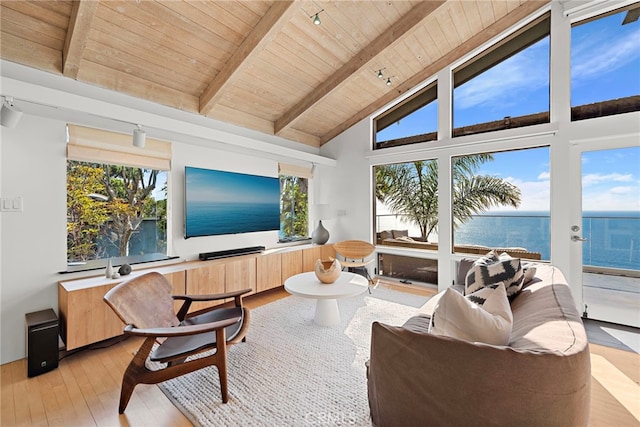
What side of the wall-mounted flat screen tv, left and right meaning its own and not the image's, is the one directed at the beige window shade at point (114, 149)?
right

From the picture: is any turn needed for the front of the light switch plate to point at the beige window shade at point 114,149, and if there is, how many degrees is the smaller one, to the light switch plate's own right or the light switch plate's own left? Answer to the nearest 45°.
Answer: approximately 90° to the light switch plate's own left

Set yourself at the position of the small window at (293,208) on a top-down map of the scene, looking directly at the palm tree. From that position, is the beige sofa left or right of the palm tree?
right

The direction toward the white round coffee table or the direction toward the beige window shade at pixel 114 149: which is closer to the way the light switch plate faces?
the white round coffee table

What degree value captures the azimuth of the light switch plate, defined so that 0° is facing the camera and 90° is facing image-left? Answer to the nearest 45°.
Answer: approximately 0°

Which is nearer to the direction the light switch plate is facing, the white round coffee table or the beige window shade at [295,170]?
the white round coffee table

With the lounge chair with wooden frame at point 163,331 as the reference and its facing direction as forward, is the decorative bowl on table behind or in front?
in front

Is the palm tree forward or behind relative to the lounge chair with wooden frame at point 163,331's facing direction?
forward

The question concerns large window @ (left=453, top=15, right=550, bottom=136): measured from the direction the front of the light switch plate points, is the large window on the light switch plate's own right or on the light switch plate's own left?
on the light switch plate's own left

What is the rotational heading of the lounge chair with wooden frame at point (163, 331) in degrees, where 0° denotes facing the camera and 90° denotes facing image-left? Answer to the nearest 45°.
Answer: approximately 270°
